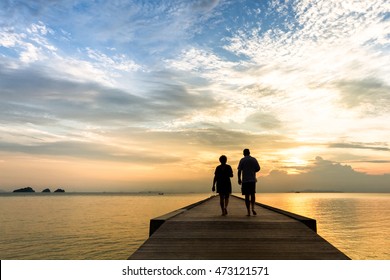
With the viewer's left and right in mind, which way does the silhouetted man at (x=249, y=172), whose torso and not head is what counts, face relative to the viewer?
facing away from the viewer
